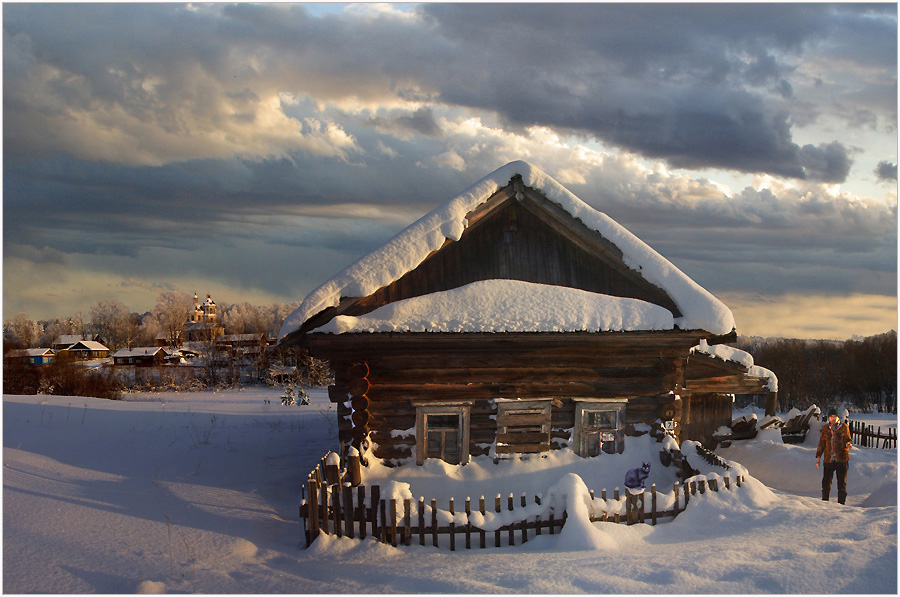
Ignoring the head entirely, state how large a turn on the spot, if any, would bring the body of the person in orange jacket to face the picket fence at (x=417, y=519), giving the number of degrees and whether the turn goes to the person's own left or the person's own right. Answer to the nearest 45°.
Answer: approximately 45° to the person's own right

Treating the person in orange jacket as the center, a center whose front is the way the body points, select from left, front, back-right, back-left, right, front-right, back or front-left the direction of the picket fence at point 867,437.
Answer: back

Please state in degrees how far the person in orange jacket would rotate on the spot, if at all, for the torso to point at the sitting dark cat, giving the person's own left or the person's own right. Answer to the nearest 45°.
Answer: approximately 45° to the person's own right

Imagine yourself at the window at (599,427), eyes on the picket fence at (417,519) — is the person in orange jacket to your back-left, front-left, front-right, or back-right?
back-left

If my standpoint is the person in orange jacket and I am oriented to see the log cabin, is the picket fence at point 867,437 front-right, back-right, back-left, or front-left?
back-right

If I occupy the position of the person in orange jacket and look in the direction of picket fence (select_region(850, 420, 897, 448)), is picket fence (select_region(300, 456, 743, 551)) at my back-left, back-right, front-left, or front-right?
back-left

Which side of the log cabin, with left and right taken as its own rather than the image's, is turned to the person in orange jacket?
left

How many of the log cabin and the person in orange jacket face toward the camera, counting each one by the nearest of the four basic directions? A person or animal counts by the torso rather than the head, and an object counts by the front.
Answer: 2

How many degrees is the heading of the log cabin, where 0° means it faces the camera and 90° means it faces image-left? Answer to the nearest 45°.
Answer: approximately 0°

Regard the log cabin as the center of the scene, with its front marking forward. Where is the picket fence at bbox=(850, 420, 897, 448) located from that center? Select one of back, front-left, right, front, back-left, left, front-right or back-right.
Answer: back-left

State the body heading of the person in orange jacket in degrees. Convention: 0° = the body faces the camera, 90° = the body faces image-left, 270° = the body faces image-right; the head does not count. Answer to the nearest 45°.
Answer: approximately 0°
